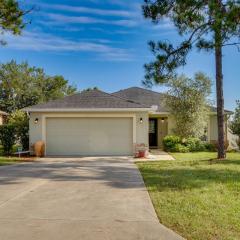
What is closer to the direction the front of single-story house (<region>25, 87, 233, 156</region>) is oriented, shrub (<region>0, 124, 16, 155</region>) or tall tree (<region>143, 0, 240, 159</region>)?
the tall tree

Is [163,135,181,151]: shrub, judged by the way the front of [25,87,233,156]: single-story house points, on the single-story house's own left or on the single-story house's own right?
on the single-story house's own left

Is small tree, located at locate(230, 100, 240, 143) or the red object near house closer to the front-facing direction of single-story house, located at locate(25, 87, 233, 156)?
the red object near house

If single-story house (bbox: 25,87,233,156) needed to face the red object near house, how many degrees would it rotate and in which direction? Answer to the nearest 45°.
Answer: approximately 45° to its left

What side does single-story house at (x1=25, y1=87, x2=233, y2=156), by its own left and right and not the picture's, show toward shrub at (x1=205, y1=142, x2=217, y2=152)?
left

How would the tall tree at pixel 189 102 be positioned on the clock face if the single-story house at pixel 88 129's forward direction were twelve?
The tall tree is roughly at 10 o'clock from the single-story house.

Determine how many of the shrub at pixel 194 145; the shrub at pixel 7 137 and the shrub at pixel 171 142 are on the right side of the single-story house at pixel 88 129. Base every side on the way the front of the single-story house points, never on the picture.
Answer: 1

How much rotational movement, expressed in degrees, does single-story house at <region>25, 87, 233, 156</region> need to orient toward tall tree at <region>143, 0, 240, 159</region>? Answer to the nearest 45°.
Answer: approximately 45° to its left

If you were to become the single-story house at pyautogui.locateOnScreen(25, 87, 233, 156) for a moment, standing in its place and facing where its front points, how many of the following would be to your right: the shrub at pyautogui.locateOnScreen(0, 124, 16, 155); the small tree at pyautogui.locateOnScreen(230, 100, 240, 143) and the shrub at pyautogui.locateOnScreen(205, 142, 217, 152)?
1

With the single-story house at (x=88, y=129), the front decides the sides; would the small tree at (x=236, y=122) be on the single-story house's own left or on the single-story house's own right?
on the single-story house's own left

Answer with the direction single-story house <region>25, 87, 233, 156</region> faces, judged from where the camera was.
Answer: facing the viewer

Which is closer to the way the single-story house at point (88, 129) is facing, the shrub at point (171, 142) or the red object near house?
the red object near house

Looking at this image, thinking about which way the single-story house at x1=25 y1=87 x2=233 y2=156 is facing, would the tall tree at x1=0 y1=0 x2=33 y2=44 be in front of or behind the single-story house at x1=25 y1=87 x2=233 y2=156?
in front
